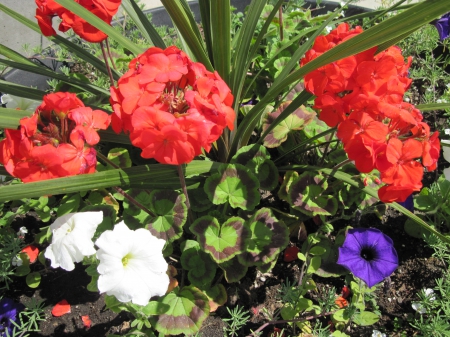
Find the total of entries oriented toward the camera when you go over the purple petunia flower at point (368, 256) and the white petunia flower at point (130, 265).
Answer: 2

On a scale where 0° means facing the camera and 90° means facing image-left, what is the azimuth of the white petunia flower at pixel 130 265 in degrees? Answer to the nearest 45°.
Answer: approximately 0°

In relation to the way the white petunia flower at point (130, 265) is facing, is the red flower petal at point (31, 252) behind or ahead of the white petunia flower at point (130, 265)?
behind

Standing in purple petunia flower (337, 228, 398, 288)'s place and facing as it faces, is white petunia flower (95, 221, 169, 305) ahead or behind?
ahead
